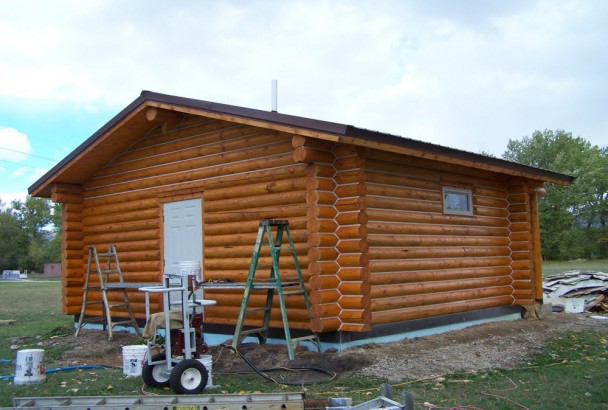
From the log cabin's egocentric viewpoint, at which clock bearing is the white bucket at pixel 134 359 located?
The white bucket is roughly at 12 o'clock from the log cabin.

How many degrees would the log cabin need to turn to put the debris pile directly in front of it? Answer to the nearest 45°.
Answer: approximately 180°

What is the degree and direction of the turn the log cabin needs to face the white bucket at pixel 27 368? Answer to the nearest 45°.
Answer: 0° — it already faces it

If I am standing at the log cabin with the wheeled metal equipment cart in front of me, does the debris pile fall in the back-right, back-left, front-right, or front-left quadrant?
back-left

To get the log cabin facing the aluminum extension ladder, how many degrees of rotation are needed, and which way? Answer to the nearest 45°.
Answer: approximately 45° to its left

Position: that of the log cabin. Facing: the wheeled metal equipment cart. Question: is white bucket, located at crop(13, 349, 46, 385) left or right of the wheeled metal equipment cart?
right

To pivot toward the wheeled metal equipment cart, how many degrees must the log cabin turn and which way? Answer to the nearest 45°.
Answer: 0° — it already faces it

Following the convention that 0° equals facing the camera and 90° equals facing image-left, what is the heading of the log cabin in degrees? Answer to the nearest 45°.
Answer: approximately 45°
